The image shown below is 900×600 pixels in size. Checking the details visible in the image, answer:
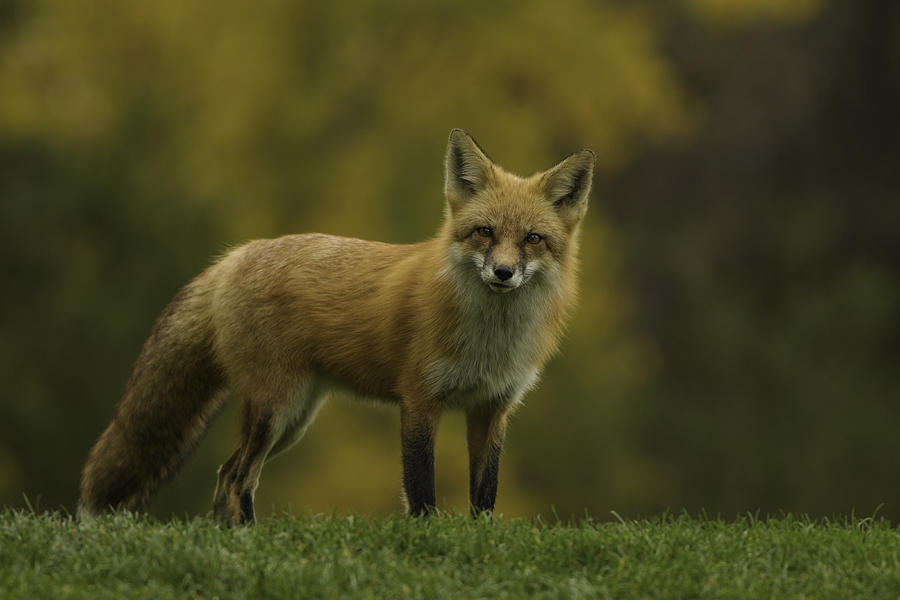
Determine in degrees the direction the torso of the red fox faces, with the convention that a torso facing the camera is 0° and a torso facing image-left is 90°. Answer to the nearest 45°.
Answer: approximately 315°
